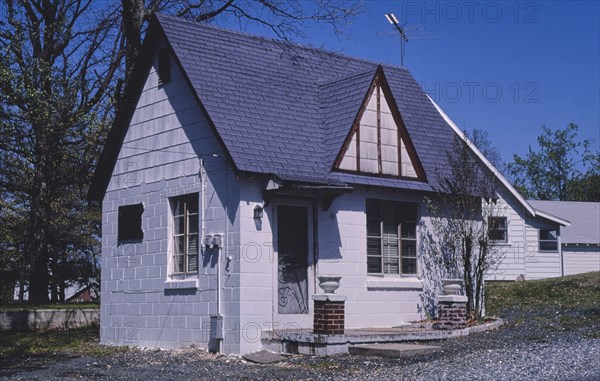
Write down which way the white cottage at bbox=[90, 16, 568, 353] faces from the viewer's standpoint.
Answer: facing the viewer and to the right of the viewer

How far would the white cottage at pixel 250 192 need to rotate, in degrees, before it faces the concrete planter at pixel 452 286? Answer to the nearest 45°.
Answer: approximately 45° to its left
